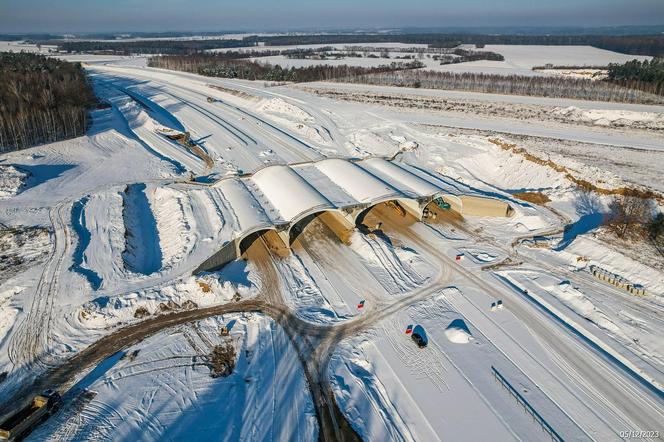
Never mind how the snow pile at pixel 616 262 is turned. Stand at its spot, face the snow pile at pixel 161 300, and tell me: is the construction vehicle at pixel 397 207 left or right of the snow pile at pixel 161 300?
right

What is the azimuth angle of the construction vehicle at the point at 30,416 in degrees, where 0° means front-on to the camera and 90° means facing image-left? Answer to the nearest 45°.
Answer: approximately 225°

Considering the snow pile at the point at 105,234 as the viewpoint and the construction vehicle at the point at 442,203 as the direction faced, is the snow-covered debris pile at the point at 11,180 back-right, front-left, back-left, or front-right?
back-left

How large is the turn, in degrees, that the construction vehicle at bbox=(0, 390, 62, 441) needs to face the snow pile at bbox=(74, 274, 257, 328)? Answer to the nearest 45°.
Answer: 0° — it already faces it

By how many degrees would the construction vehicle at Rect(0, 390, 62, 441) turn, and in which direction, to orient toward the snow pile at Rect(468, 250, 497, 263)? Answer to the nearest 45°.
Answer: approximately 45° to its right

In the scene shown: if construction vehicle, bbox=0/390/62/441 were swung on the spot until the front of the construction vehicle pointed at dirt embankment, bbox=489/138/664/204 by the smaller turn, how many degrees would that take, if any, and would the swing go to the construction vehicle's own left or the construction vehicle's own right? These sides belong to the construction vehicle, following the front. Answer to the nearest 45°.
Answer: approximately 45° to the construction vehicle's own right

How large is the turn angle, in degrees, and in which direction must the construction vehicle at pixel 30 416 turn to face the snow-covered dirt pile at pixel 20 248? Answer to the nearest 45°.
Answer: approximately 45° to its left
